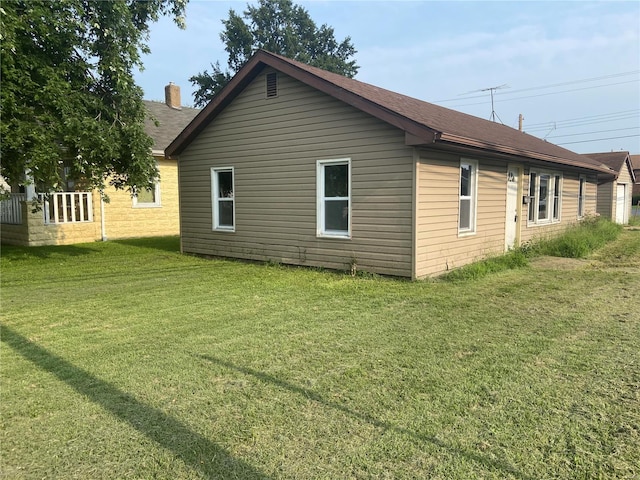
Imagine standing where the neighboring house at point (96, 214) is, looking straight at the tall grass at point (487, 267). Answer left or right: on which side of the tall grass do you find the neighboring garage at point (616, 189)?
left

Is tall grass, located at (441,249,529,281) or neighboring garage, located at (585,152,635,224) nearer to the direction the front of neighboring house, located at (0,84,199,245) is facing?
the tall grass

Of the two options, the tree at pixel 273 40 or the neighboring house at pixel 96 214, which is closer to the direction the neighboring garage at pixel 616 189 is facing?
the neighboring house

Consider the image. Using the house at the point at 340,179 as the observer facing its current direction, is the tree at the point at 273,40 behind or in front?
behind

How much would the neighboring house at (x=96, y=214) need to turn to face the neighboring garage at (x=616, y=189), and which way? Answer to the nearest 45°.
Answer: approximately 135° to its left

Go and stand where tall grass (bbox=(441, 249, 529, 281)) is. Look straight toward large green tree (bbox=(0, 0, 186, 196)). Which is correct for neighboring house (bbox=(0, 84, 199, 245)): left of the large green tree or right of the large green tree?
right

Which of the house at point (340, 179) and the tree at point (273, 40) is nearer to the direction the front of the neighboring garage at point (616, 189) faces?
the house

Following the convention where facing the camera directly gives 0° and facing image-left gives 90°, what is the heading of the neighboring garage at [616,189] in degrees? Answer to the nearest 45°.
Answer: approximately 315°

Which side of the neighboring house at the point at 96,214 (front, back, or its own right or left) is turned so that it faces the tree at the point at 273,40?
back

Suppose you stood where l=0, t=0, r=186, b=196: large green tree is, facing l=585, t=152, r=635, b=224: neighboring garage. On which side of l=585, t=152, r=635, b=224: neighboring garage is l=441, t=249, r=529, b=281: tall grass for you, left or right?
right

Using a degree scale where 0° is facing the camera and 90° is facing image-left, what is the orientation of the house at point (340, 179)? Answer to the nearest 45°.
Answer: approximately 315°

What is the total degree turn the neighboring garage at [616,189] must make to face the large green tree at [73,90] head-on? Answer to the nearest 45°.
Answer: approximately 45° to its right

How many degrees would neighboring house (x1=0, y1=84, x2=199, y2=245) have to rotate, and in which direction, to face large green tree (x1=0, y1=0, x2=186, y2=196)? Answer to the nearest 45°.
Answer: approximately 45° to its left

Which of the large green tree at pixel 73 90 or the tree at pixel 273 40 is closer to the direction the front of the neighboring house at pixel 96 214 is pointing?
the large green tree

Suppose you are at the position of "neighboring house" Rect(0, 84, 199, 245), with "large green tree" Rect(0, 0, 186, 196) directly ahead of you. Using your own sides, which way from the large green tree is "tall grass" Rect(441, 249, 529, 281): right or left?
left
